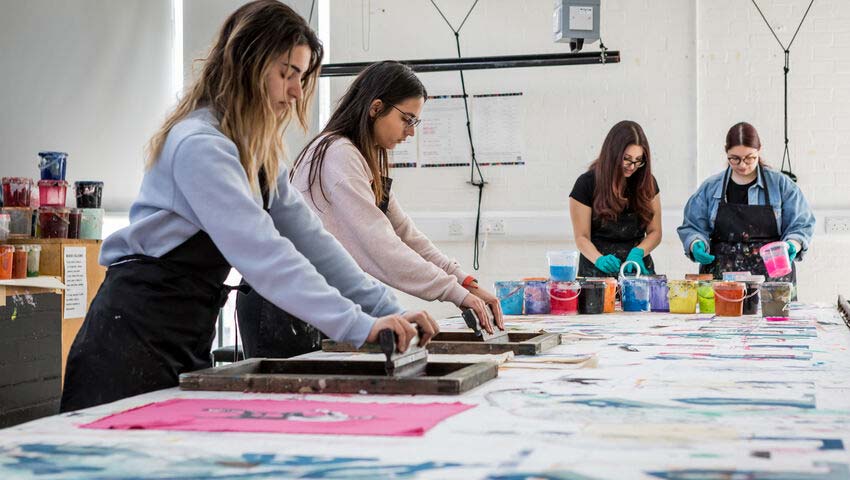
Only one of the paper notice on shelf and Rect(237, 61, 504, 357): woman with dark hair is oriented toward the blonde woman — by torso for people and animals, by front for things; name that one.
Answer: the paper notice on shelf

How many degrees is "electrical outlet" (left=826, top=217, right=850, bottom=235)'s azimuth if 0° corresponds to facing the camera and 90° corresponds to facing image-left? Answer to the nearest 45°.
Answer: approximately 0°

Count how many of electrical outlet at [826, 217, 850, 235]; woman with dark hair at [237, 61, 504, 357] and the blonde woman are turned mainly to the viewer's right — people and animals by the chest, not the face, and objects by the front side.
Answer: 2

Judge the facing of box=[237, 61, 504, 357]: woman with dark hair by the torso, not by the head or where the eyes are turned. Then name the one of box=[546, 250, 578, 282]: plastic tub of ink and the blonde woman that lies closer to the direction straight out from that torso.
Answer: the plastic tub of ink

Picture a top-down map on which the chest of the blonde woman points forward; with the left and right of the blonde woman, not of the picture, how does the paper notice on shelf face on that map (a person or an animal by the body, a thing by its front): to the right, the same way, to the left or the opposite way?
to the right

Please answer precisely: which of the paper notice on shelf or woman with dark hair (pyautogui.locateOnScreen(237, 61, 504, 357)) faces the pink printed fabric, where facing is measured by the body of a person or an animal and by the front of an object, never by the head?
the paper notice on shelf

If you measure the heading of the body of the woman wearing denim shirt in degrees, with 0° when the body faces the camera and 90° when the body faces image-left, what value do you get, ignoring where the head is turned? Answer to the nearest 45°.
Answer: approximately 0°

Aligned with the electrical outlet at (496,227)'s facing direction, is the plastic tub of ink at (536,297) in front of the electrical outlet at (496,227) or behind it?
in front

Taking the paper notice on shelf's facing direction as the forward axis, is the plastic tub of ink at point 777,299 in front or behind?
in front

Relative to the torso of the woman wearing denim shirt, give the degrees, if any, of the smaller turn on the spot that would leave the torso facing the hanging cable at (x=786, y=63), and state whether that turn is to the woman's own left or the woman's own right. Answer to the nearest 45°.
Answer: approximately 180°

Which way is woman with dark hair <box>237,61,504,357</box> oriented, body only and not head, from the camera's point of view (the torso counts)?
to the viewer's right

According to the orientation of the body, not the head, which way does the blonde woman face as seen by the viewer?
to the viewer's right

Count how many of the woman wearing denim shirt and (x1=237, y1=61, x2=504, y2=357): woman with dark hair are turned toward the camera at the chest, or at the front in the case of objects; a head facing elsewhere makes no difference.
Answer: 1
